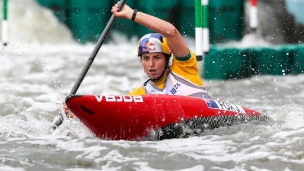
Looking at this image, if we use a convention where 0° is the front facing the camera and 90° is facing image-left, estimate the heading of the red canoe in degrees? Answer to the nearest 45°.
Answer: approximately 45°

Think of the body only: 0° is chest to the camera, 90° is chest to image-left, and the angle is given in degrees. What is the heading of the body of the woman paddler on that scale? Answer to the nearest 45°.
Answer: approximately 45°

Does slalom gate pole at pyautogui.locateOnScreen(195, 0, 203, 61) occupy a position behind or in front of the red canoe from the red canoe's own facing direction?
behind
